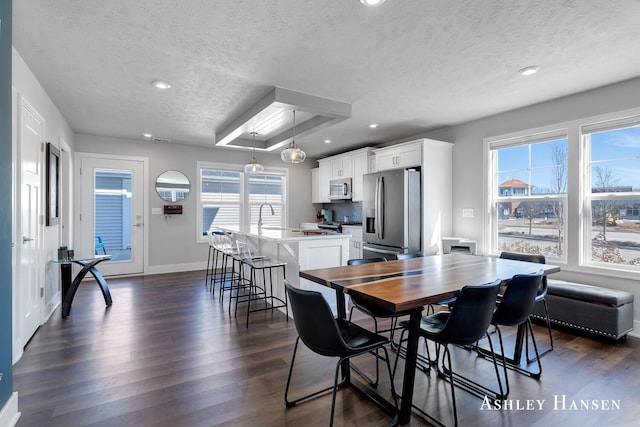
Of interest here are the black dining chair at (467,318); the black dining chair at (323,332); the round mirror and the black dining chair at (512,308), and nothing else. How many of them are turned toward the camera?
1

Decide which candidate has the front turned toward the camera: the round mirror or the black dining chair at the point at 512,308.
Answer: the round mirror

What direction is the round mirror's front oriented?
toward the camera

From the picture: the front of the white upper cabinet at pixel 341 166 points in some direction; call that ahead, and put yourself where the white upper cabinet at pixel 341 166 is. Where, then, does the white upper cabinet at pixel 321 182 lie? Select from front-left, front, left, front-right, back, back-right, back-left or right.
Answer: right

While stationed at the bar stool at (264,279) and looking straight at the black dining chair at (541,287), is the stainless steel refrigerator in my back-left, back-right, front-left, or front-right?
front-left

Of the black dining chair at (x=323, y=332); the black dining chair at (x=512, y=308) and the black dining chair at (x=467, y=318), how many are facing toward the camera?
0

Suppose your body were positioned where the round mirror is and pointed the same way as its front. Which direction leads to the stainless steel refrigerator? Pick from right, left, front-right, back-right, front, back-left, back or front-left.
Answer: front-left

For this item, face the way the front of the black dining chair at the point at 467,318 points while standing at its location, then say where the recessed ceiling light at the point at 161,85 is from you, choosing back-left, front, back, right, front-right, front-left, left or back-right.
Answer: front-left

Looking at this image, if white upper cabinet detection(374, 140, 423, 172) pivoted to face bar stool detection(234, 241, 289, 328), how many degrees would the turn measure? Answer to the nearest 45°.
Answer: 0° — it already faces it

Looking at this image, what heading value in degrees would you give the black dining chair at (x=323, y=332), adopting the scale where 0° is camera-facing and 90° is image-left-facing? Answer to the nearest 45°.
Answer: approximately 225°

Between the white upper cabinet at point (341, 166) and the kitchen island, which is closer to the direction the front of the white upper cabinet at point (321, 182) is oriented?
the kitchen island

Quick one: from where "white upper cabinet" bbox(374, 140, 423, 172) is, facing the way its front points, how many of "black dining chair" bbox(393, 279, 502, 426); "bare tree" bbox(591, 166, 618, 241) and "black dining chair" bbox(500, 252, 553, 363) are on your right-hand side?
0

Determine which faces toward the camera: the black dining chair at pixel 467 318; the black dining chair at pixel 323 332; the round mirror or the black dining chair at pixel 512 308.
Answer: the round mirror

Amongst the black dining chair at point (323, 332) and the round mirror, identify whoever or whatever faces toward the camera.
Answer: the round mirror

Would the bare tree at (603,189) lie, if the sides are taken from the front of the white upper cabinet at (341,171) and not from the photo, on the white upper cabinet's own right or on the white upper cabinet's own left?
on the white upper cabinet's own left

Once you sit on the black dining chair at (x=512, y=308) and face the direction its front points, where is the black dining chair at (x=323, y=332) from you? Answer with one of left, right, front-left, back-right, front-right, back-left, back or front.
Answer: left

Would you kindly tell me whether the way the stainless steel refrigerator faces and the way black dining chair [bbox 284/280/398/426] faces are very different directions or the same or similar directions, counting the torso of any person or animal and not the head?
very different directions

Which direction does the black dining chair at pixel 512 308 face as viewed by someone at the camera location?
facing away from the viewer and to the left of the viewer

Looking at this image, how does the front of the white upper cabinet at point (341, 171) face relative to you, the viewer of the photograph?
facing the viewer and to the left of the viewer

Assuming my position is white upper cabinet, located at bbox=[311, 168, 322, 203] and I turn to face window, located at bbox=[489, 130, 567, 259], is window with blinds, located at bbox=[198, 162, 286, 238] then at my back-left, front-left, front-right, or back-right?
back-right

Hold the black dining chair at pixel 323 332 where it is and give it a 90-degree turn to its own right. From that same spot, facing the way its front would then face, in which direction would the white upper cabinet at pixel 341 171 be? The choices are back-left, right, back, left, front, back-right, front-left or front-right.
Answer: back-left

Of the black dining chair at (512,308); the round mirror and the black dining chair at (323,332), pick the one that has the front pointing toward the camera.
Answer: the round mirror
